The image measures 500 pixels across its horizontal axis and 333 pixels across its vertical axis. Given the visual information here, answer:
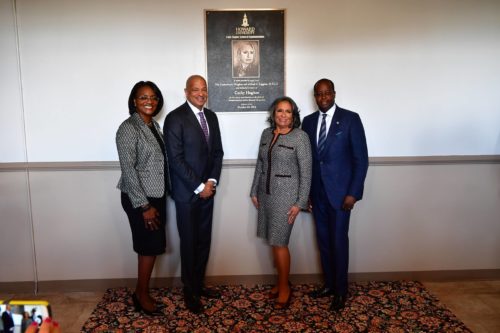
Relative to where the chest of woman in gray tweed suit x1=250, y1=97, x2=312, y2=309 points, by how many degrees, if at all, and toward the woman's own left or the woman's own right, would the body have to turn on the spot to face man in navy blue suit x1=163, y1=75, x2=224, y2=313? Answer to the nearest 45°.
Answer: approximately 45° to the woman's own right

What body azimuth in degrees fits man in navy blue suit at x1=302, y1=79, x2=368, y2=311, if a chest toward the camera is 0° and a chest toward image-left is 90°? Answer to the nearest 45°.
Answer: approximately 45°

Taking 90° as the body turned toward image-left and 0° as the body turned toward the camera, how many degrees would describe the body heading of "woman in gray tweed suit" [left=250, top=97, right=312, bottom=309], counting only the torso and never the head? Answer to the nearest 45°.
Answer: approximately 45°

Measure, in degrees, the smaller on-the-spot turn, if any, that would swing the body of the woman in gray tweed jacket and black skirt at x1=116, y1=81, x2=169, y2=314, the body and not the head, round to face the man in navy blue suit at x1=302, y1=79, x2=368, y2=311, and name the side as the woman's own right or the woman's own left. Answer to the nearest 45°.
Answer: approximately 45° to the woman's own left

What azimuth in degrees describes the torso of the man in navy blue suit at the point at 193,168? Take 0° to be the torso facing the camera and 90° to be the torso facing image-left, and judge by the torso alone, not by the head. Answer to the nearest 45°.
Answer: approximately 315°
